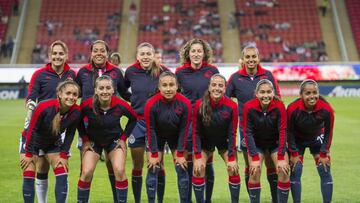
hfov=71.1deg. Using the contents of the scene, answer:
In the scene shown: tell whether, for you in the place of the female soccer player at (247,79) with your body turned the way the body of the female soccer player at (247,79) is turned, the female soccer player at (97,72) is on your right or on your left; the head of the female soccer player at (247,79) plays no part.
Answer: on your right

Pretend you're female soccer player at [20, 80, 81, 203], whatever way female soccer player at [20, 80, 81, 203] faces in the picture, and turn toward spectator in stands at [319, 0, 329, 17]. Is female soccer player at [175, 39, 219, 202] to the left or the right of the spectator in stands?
right

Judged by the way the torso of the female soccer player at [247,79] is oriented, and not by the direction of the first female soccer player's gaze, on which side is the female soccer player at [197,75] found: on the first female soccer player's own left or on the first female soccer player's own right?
on the first female soccer player's own right

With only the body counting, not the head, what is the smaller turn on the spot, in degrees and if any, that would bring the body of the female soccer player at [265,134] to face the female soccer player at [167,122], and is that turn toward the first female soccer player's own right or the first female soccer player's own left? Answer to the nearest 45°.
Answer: approximately 90° to the first female soccer player's own right

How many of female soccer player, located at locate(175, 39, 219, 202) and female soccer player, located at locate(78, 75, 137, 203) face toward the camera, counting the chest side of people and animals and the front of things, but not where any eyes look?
2

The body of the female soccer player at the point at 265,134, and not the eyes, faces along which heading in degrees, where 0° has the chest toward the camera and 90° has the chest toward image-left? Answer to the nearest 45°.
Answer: approximately 0°
